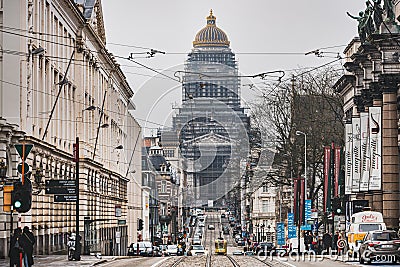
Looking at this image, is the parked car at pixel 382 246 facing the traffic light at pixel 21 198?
no

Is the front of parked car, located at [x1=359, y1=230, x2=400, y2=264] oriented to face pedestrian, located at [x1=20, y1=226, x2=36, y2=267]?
no

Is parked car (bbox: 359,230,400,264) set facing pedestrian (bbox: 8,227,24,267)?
no
